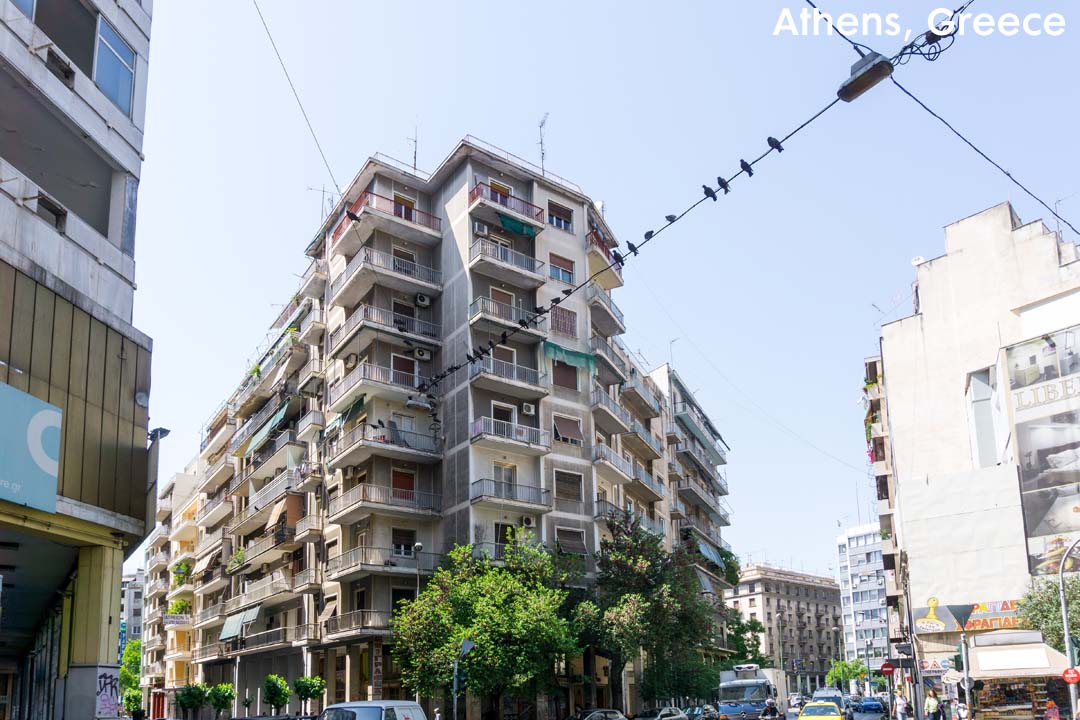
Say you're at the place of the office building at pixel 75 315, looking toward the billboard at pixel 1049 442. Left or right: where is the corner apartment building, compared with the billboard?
left

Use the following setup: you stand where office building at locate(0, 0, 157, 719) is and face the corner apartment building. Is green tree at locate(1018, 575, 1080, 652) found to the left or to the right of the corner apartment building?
right
